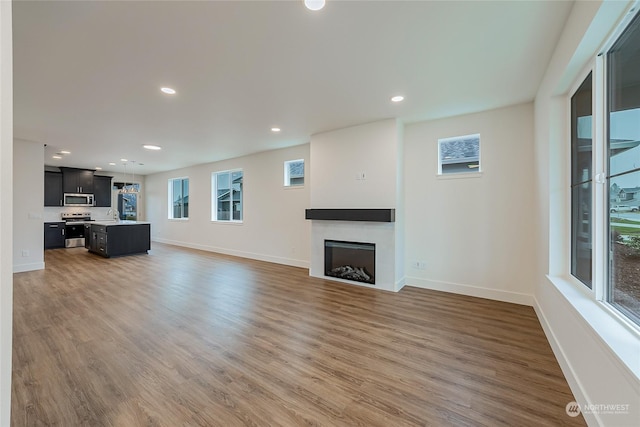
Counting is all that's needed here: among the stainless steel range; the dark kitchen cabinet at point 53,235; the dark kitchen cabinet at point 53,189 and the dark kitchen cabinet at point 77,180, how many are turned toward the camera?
4

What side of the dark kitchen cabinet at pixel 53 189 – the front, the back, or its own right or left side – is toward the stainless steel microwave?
left

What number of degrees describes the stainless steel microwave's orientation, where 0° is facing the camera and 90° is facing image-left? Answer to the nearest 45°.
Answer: approximately 0°

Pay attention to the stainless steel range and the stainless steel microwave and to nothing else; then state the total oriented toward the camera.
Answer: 2

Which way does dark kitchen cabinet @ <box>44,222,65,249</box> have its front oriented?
toward the camera

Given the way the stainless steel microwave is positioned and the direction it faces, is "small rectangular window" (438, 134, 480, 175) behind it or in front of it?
in front

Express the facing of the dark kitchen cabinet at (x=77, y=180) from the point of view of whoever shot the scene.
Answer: facing the viewer

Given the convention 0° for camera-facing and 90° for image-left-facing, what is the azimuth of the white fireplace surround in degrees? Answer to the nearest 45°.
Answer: approximately 45°

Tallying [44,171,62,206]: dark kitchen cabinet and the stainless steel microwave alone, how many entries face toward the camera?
2

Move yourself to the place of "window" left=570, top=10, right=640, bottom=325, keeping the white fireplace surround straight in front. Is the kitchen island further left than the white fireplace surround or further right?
left

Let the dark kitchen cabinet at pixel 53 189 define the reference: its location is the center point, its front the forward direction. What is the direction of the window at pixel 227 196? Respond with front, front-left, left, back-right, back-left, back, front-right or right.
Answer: front-left

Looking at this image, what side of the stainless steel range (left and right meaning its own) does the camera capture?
front
